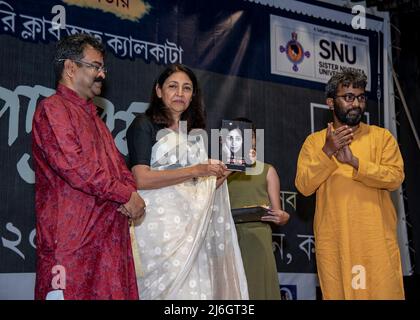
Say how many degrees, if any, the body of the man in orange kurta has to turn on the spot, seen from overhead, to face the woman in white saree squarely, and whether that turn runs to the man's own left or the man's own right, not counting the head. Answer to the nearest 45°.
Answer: approximately 45° to the man's own right

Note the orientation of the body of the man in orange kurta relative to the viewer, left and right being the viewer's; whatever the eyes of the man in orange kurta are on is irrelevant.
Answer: facing the viewer

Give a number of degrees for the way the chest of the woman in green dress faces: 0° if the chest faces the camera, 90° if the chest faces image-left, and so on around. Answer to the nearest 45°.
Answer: approximately 45°

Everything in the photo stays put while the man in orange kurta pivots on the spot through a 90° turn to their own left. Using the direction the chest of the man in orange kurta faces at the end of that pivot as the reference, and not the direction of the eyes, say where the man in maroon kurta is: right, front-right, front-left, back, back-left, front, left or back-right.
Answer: back-right

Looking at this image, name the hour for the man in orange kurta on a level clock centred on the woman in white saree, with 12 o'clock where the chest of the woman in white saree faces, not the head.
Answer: The man in orange kurta is roughly at 10 o'clock from the woman in white saree.

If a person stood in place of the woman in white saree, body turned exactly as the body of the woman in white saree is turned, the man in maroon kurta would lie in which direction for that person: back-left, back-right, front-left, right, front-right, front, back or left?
right

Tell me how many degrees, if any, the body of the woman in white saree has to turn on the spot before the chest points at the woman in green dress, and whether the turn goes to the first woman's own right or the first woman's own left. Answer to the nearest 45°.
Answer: approximately 90° to the first woman's own left

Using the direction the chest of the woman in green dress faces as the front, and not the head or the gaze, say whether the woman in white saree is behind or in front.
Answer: in front

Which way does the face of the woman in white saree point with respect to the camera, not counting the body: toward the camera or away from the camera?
toward the camera

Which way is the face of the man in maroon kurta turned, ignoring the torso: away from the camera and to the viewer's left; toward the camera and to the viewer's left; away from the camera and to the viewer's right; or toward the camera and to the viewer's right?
toward the camera and to the viewer's right

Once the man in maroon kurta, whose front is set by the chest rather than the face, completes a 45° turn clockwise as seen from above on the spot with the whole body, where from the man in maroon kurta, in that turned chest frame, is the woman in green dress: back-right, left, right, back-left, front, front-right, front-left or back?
left

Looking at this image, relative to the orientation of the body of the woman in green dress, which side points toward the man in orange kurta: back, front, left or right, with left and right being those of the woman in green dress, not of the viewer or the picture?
left
